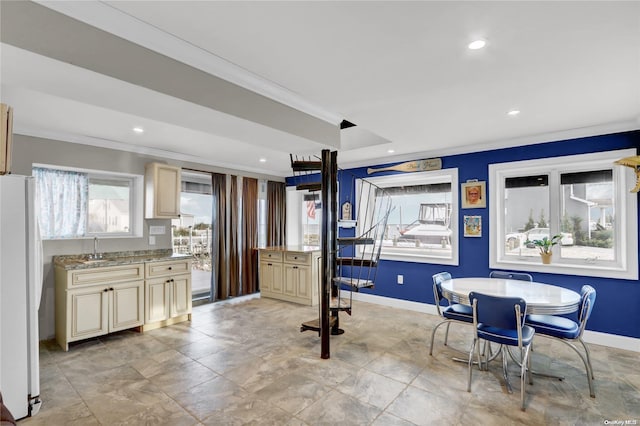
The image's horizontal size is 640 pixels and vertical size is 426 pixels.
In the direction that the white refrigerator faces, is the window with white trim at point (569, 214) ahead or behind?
ahead

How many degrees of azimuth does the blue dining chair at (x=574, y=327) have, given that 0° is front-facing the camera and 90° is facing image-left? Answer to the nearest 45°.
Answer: approximately 90°

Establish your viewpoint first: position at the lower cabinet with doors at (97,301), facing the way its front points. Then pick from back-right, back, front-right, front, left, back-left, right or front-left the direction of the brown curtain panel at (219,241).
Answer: left

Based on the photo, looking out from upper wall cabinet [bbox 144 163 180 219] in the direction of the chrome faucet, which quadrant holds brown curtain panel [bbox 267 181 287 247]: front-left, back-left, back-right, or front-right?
back-right

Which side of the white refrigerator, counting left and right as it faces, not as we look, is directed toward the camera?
right

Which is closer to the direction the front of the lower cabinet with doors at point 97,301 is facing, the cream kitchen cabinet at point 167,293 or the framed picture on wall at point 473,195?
the framed picture on wall

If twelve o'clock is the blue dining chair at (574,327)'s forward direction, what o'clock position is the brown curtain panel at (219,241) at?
The brown curtain panel is roughly at 12 o'clock from the blue dining chair.

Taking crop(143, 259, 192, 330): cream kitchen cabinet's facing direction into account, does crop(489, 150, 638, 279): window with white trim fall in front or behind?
in front

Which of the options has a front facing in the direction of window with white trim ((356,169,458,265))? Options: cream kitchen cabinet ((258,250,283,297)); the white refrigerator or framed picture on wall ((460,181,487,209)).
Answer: the white refrigerator

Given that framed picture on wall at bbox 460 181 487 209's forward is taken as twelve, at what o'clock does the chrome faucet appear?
The chrome faucet is roughly at 2 o'clock from the framed picture on wall.

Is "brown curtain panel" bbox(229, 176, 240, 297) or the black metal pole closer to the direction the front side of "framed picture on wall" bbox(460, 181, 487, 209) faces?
the black metal pole

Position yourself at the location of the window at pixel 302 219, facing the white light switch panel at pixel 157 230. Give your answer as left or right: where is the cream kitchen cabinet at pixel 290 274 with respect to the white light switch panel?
left

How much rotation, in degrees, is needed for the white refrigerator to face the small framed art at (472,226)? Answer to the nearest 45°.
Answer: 0° — it already faces it
